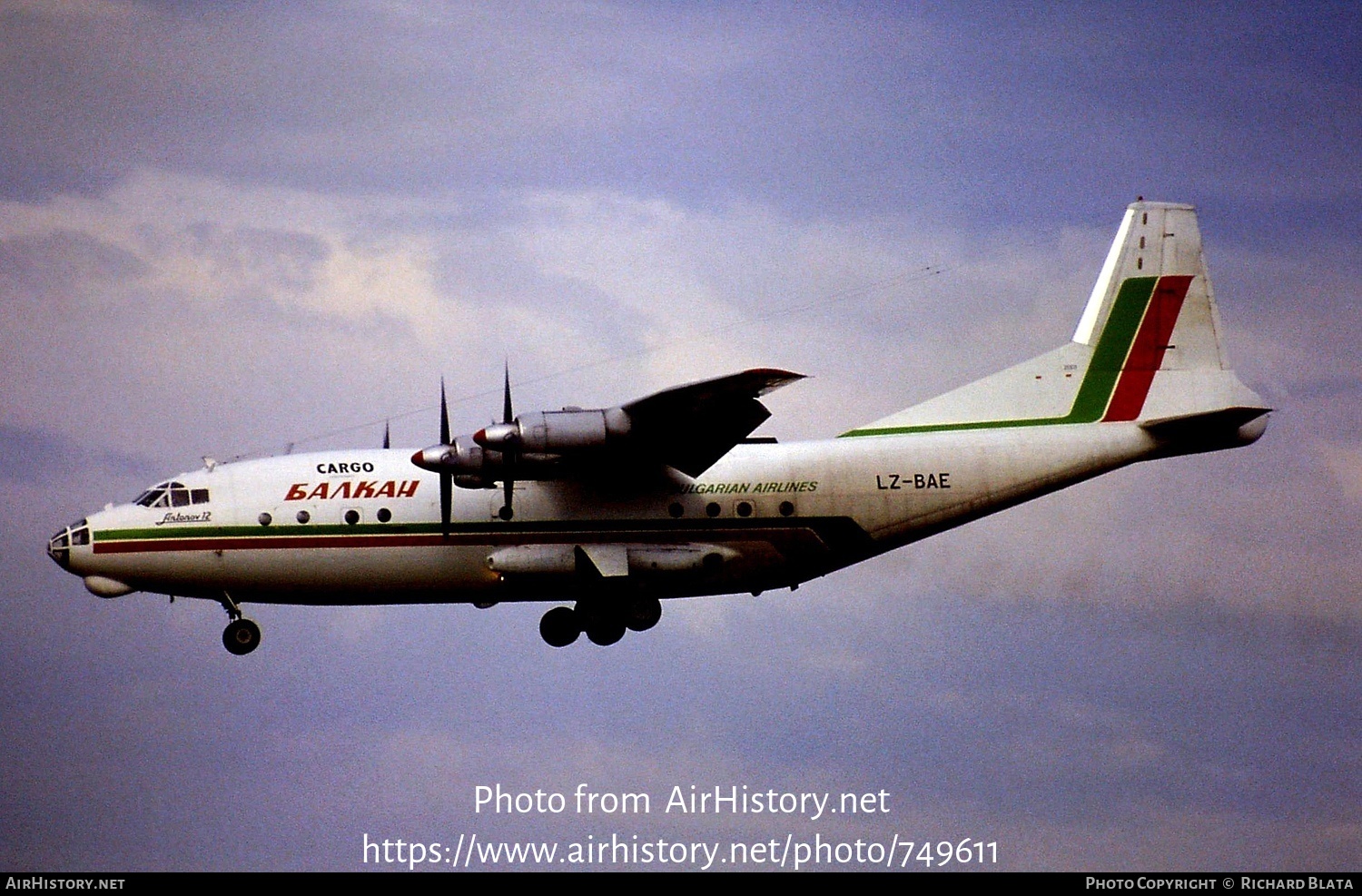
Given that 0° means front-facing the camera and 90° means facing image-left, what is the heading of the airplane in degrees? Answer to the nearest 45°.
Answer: approximately 90°
